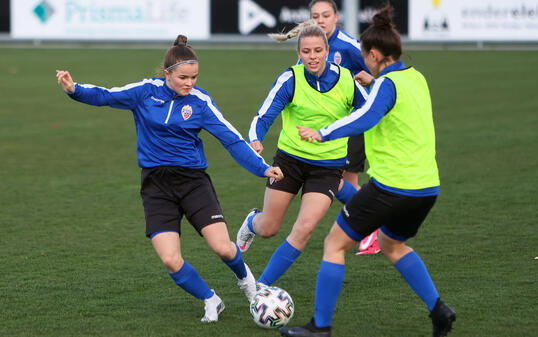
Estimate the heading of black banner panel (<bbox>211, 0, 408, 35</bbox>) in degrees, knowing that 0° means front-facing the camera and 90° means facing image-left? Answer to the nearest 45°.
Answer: approximately 0°

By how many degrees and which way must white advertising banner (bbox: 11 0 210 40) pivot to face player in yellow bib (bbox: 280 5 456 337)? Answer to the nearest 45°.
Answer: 0° — it already faces them

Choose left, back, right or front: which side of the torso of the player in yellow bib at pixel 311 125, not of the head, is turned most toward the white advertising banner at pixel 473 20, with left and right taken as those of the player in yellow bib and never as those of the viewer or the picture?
back

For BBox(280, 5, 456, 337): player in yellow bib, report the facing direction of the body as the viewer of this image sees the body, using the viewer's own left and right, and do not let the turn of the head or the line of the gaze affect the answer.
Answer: facing away from the viewer and to the left of the viewer

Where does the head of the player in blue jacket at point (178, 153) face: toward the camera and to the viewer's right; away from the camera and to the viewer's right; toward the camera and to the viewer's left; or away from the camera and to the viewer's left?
toward the camera and to the viewer's right

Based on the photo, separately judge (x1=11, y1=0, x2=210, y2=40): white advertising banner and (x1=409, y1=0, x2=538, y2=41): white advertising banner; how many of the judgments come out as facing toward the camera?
2

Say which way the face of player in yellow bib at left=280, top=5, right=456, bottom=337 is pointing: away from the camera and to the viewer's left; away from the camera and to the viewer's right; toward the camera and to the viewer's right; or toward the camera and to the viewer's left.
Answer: away from the camera and to the viewer's left

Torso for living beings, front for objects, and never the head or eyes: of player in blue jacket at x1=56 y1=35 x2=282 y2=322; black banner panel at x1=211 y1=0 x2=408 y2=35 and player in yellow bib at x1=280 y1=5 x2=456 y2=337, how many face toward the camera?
2
